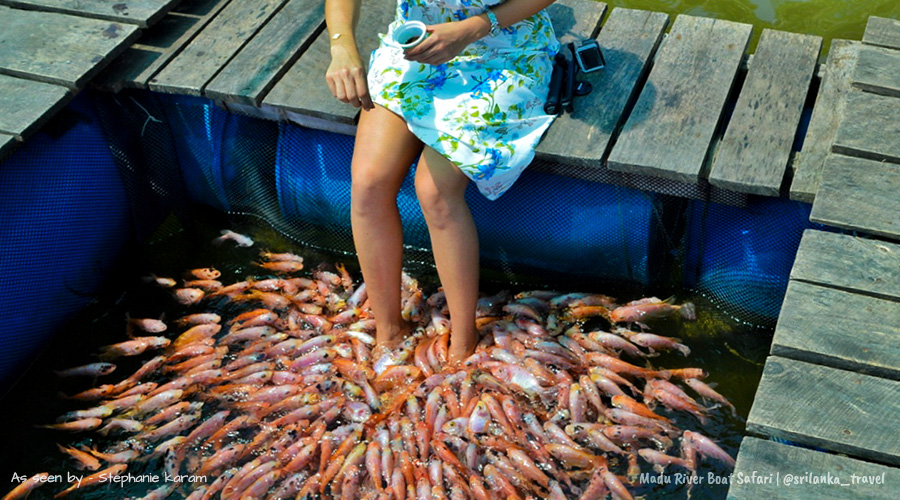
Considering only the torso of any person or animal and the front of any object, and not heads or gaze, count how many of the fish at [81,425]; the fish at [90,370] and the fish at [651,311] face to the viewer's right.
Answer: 2

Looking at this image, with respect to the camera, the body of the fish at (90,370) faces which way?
to the viewer's right

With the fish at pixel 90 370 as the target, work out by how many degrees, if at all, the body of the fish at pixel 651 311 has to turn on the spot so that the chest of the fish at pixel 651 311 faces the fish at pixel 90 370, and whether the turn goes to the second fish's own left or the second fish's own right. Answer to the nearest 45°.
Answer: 0° — it already faces it

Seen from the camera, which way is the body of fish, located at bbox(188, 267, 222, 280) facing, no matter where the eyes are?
to the viewer's right

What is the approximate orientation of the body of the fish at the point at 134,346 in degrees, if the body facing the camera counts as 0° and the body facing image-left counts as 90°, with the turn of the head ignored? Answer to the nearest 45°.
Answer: approximately 270°

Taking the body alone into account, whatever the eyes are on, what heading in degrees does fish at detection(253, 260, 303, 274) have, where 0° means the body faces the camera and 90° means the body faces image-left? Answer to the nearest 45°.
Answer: approximately 270°

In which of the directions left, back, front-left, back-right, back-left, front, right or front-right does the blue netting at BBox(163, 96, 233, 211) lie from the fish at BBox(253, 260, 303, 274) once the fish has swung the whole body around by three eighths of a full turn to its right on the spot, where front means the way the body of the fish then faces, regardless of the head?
right

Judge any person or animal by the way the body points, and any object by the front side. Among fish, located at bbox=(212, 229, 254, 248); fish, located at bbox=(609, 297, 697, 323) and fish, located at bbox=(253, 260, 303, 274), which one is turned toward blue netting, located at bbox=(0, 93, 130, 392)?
fish, located at bbox=(609, 297, 697, 323)

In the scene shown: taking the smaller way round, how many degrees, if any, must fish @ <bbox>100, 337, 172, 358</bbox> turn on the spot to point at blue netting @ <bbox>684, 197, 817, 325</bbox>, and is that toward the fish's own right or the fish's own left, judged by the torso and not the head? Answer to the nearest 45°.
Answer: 0° — it already faces it

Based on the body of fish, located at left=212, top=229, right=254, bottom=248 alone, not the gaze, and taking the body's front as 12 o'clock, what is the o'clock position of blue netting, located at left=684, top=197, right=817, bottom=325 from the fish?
The blue netting is roughly at 1 o'clock from the fish.
